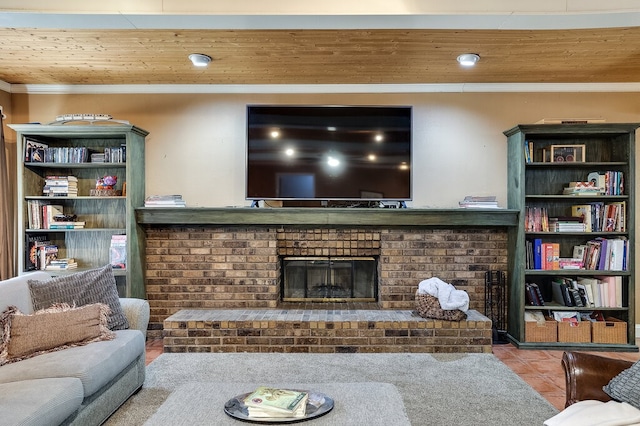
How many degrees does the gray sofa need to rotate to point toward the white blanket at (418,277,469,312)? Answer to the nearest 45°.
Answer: approximately 45° to its left

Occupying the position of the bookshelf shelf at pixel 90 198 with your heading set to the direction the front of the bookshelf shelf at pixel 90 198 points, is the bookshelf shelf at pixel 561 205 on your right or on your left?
on your left

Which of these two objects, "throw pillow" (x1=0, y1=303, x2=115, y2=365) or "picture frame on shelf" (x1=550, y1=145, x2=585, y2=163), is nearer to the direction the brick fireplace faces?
the throw pillow

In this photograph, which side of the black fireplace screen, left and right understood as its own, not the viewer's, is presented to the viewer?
front

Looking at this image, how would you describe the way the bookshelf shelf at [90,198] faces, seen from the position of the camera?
facing the viewer

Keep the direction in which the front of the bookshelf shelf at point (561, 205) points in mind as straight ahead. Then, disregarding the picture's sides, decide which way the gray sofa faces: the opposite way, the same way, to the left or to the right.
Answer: to the left

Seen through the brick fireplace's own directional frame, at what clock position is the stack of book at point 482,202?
The stack of book is roughly at 9 o'clock from the brick fireplace.

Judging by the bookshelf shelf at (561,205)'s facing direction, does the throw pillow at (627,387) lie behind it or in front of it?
in front

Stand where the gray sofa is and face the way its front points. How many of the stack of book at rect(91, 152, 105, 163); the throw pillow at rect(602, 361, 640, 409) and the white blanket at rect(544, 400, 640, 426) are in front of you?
2

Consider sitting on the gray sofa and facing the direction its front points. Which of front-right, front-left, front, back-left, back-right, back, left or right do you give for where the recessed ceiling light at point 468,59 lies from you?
front-left

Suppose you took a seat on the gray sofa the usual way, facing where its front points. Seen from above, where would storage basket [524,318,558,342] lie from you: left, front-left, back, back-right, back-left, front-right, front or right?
front-left

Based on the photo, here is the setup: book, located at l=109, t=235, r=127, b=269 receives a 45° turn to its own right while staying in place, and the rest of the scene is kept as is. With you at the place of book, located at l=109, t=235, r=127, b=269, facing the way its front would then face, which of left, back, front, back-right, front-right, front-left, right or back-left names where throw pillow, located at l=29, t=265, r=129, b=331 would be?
front-left

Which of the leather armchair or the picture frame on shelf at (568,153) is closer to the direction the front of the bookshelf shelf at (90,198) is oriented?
the leather armchair

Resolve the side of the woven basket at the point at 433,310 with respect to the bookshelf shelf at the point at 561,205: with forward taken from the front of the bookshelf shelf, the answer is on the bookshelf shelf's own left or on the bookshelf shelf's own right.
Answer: on the bookshelf shelf's own right

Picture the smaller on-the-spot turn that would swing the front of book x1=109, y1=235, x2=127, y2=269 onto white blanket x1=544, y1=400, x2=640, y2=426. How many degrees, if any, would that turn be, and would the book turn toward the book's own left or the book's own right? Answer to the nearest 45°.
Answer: approximately 45° to the book's own left

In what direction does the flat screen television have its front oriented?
toward the camera

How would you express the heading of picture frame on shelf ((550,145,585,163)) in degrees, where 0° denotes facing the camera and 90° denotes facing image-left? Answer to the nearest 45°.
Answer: approximately 0°

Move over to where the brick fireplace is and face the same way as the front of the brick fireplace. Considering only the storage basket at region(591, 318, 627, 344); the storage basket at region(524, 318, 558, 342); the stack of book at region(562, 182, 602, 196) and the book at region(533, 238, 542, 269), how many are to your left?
4
